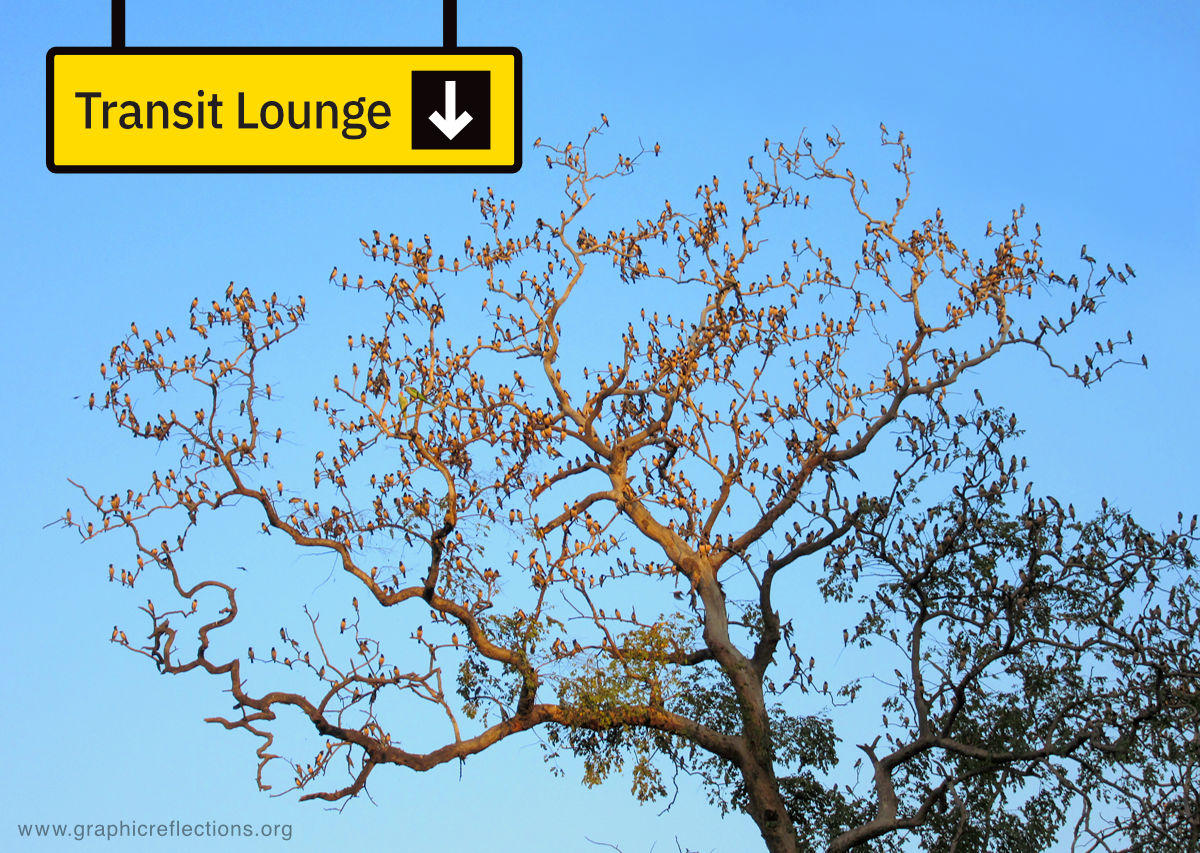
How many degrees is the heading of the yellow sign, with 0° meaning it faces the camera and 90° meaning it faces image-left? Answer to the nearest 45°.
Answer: approximately 0°
